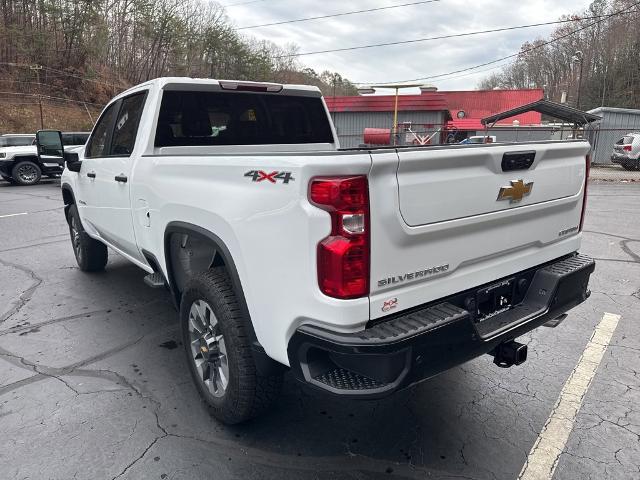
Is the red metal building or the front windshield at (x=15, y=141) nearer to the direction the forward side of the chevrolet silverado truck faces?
the front windshield

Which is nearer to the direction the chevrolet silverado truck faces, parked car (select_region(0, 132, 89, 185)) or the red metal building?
the parked car

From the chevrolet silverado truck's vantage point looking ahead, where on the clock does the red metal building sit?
The red metal building is roughly at 2 o'clock from the chevrolet silverado truck.

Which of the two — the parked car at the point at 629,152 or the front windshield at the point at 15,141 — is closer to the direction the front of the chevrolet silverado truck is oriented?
the front windshield

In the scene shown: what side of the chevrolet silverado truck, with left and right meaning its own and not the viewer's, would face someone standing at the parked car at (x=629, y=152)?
right

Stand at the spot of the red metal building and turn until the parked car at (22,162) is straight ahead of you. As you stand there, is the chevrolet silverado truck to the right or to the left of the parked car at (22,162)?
left

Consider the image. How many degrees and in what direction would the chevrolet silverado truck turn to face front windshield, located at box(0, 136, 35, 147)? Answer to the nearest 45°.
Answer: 0° — it already faces it

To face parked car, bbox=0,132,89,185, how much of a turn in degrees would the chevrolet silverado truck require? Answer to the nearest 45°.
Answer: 0° — it already faces it

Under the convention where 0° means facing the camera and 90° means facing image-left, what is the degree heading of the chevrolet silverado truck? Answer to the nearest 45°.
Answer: approximately 135°
